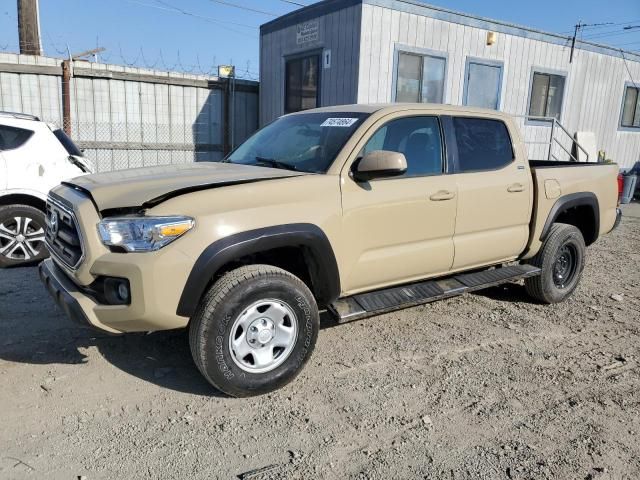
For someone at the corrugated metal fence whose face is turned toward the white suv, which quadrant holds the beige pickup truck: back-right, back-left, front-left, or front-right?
front-left

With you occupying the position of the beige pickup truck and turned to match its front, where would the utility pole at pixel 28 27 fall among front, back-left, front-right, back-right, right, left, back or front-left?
right

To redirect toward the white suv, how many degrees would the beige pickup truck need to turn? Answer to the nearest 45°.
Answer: approximately 90° to its right

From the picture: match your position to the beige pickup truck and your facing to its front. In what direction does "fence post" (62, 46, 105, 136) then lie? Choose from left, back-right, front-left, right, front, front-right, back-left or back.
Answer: right

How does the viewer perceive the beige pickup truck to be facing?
facing the viewer and to the left of the viewer
